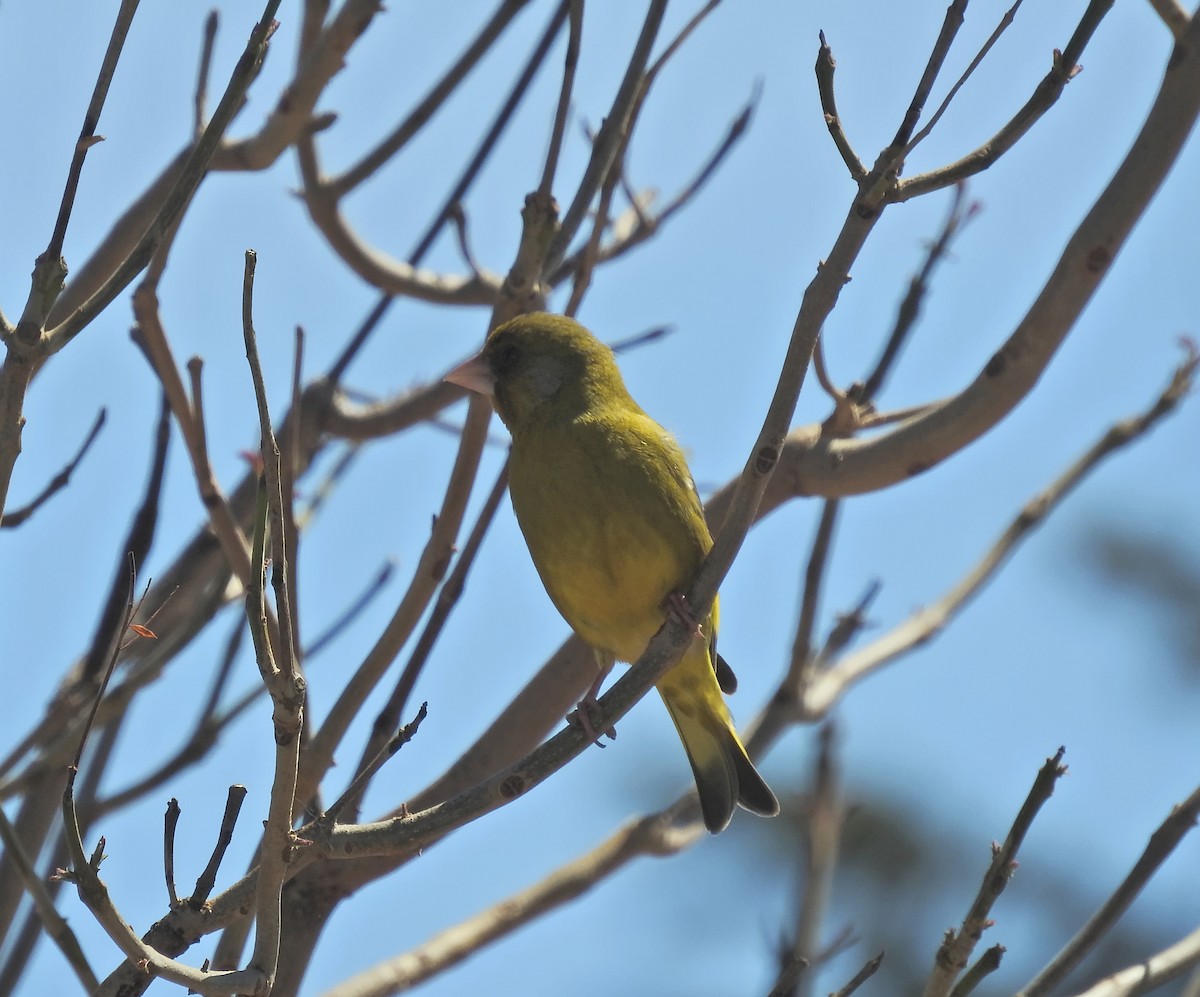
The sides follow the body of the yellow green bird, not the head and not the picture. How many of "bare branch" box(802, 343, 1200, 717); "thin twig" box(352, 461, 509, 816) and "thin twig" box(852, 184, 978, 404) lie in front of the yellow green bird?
1

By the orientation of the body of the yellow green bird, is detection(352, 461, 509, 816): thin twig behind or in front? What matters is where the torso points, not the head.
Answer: in front

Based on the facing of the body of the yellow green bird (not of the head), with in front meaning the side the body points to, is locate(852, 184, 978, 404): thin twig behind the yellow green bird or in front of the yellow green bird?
behind

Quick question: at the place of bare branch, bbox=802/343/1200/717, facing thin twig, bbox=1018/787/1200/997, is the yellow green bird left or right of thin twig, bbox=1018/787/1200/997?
right

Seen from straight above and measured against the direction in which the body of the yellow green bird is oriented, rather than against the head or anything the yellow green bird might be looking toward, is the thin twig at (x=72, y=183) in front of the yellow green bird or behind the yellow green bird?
in front

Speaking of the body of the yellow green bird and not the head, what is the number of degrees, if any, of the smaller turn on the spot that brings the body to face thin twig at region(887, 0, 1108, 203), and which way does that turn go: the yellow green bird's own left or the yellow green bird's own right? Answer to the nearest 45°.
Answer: approximately 90° to the yellow green bird's own left

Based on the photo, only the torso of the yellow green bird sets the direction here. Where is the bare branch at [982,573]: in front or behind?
behind

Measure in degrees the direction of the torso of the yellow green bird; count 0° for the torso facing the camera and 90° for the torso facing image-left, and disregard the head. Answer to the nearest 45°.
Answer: approximately 45°

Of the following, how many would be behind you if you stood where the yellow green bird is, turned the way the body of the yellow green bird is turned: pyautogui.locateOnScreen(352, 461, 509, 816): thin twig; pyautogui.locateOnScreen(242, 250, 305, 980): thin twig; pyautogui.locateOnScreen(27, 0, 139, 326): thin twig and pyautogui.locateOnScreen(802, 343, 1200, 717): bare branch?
1
